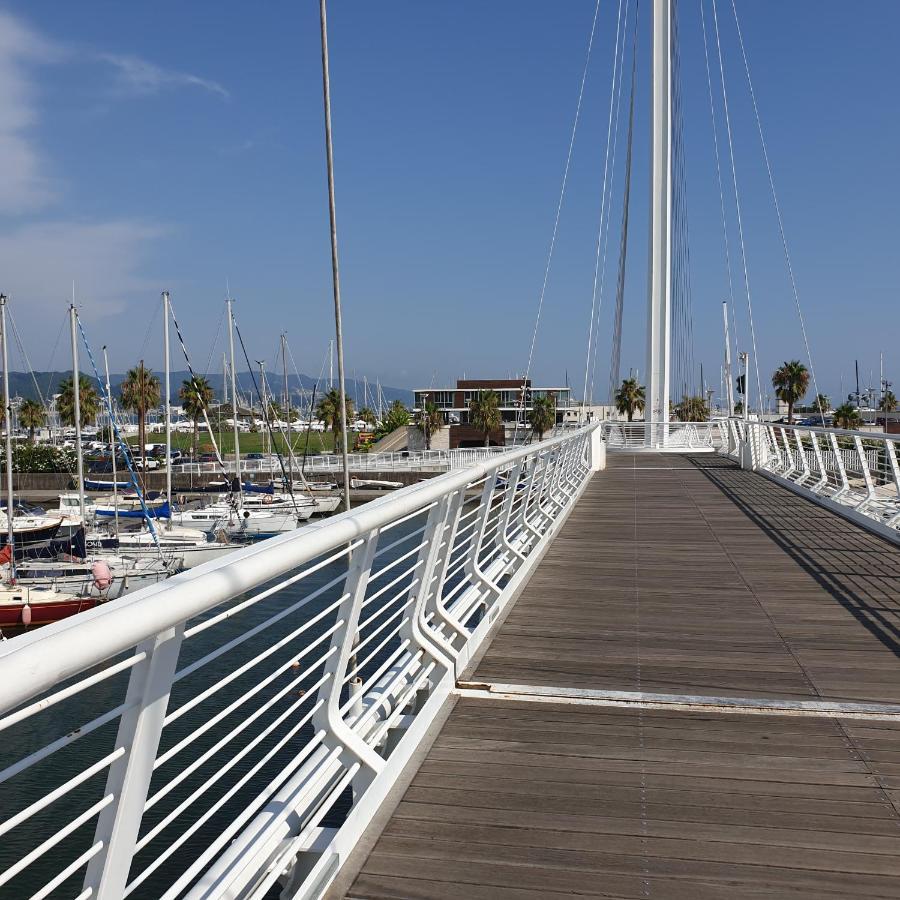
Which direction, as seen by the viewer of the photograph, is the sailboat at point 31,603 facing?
facing to the right of the viewer

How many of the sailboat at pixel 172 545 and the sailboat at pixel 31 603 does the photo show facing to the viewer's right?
2

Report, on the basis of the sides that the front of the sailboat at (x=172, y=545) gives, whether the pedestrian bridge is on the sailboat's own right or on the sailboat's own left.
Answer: on the sailboat's own right

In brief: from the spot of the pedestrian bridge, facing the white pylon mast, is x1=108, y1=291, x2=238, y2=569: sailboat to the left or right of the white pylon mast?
left

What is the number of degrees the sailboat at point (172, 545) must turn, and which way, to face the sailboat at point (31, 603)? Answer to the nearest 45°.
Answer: approximately 135° to its right

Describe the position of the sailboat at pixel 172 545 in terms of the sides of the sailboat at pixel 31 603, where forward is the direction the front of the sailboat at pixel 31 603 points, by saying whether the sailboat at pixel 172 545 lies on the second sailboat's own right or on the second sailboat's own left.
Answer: on the second sailboat's own left
